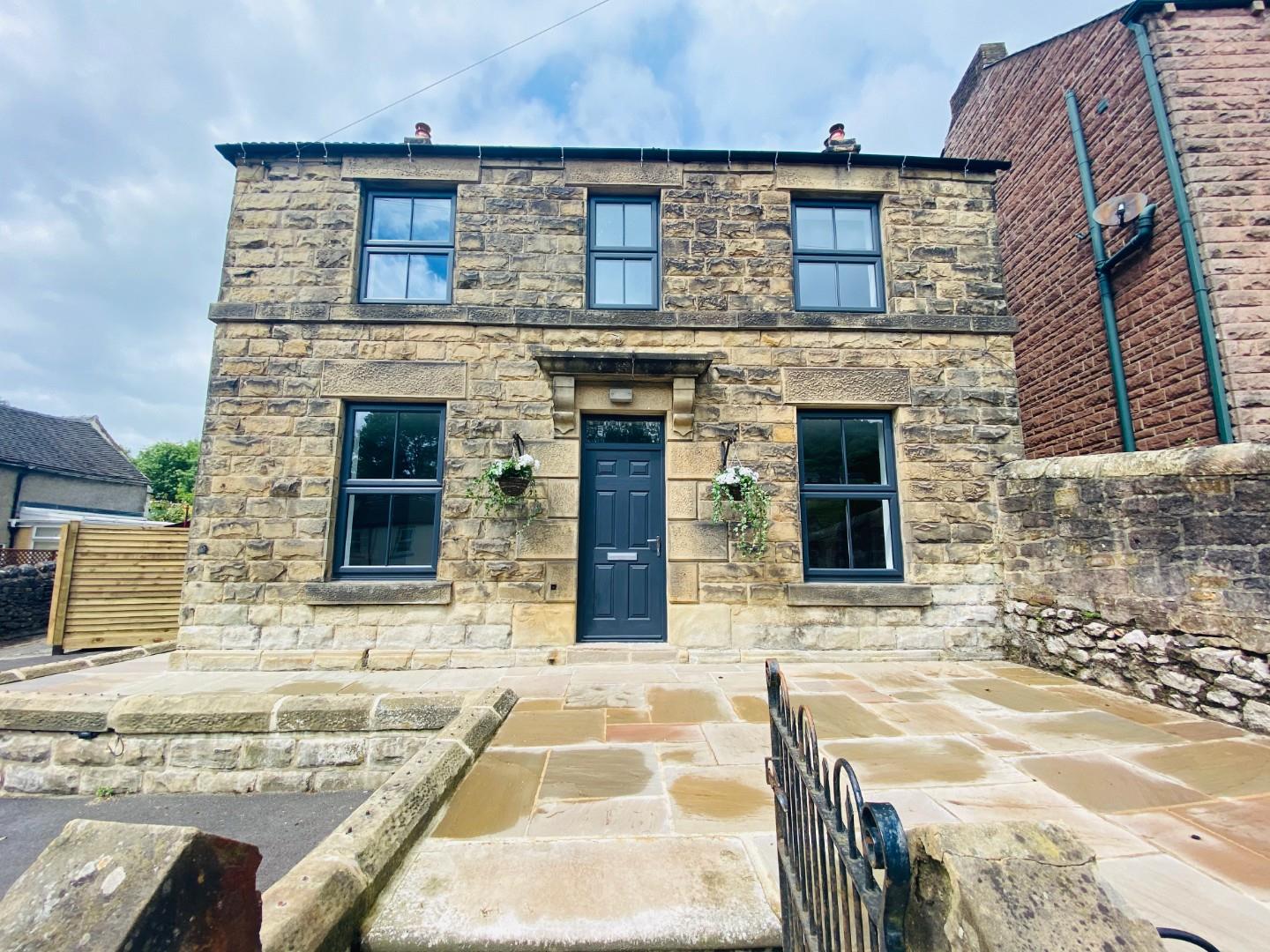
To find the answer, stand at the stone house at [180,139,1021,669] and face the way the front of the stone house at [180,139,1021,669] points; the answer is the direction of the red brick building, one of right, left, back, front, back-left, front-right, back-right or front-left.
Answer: left

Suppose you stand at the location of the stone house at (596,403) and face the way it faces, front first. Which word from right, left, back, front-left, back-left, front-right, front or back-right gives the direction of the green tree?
back-right

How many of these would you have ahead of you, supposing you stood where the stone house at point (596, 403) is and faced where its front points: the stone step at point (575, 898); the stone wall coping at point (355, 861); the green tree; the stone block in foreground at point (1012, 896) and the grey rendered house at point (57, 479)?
3

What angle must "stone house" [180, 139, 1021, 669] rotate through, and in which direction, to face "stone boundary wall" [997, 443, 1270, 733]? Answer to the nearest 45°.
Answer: approximately 90° to its left

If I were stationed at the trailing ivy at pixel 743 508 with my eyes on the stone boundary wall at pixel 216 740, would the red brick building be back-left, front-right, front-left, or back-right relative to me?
back-left

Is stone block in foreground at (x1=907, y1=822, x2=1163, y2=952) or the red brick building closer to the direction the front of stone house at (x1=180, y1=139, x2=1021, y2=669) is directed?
the stone block in foreground

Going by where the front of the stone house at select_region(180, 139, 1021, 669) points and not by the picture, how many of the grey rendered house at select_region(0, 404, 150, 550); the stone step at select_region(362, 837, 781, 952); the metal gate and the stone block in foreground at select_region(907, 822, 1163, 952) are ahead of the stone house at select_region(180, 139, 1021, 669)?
3

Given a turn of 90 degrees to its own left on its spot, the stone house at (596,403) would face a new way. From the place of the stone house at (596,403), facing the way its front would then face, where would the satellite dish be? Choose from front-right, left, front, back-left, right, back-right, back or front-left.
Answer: front

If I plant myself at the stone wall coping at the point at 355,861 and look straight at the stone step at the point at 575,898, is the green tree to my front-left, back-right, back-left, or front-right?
back-left

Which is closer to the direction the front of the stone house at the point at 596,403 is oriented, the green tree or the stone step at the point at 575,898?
the stone step

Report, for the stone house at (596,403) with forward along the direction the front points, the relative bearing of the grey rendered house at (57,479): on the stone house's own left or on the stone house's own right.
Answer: on the stone house's own right

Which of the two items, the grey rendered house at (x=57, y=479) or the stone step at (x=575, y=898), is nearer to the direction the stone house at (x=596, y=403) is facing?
the stone step

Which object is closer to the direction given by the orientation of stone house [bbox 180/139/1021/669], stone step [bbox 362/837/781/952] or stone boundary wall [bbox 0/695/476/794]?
the stone step

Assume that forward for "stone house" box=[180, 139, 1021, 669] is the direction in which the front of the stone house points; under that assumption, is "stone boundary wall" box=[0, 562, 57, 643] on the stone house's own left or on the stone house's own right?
on the stone house's own right

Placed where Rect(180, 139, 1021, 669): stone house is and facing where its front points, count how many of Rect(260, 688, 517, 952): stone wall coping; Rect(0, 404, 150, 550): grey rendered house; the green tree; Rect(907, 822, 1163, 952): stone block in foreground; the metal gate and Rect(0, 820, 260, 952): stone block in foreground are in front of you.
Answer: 4

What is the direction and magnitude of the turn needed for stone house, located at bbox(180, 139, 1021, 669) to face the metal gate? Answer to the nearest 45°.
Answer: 0° — it already faces it

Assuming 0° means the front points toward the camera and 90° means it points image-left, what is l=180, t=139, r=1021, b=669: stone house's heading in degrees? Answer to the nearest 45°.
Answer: approximately 0°

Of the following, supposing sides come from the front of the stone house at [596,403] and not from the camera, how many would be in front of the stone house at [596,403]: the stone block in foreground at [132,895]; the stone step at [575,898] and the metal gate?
3
